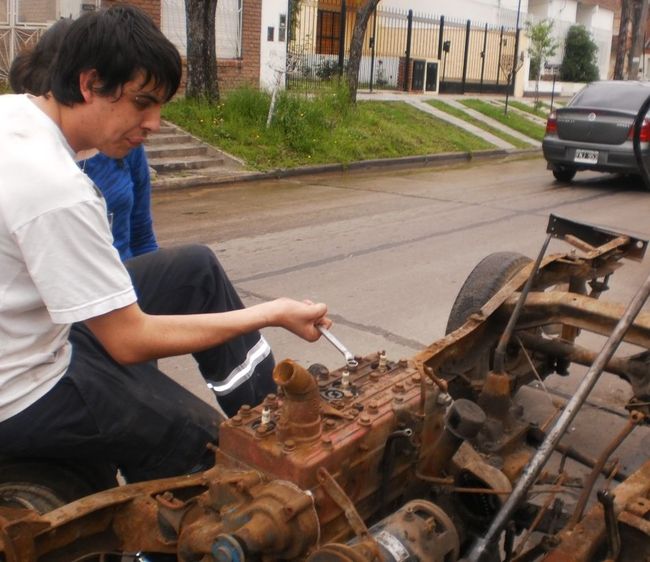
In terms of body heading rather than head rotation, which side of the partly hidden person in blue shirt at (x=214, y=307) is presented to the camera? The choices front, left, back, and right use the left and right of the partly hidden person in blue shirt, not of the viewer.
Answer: right

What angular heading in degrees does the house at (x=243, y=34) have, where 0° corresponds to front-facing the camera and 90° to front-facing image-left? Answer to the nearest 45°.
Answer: approximately 0°

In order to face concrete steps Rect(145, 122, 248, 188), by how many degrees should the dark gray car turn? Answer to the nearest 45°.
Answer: approximately 135° to its left

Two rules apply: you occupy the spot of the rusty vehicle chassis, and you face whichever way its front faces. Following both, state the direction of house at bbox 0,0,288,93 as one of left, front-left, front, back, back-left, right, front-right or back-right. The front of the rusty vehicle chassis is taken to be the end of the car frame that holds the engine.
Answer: back-right

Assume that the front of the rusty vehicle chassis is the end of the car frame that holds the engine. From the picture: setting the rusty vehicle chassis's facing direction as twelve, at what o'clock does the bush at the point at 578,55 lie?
The bush is roughly at 5 o'clock from the rusty vehicle chassis.

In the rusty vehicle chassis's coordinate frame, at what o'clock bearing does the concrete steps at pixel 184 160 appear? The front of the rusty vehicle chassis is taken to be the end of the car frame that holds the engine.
The concrete steps is roughly at 4 o'clock from the rusty vehicle chassis.

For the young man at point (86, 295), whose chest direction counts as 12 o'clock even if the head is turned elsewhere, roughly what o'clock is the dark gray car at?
The dark gray car is roughly at 10 o'clock from the young man.

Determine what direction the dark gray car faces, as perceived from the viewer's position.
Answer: facing away from the viewer and to the right of the viewer

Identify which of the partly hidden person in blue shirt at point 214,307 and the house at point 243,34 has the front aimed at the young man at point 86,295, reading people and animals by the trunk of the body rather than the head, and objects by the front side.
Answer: the house

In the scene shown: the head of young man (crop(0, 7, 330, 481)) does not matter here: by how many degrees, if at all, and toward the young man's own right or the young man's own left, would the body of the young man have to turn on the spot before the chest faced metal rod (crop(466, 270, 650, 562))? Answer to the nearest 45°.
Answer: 0° — they already face it

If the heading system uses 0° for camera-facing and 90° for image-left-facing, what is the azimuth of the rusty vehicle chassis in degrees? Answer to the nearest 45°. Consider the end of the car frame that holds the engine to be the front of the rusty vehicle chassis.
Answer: approximately 45°

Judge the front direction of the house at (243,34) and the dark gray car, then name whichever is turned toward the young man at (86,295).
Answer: the house

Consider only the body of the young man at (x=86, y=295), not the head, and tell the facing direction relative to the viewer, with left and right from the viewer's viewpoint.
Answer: facing to the right of the viewer

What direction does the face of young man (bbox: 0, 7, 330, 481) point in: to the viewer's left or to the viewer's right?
to the viewer's right

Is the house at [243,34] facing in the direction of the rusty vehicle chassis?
yes

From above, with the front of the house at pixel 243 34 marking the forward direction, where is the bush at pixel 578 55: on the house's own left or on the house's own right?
on the house's own left
